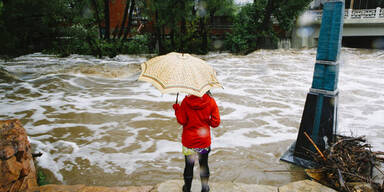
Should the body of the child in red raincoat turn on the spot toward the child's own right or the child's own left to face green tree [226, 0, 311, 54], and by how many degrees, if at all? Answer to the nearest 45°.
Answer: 0° — they already face it

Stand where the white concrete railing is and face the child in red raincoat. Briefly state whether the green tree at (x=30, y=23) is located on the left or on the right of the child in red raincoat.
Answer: right

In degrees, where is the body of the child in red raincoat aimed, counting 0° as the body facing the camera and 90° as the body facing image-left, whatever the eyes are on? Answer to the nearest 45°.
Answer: approximately 180°

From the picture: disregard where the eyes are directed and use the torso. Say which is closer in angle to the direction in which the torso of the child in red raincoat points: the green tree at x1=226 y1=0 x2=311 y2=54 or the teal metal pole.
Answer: the green tree

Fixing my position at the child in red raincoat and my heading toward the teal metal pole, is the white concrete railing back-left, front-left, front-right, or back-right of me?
front-left

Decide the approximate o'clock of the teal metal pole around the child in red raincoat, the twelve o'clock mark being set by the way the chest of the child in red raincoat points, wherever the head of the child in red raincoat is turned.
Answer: The teal metal pole is roughly at 2 o'clock from the child in red raincoat.

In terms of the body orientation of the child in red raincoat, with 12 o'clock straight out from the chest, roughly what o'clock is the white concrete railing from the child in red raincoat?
The white concrete railing is roughly at 1 o'clock from the child in red raincoat.

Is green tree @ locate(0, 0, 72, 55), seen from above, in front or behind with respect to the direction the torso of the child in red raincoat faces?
in front
